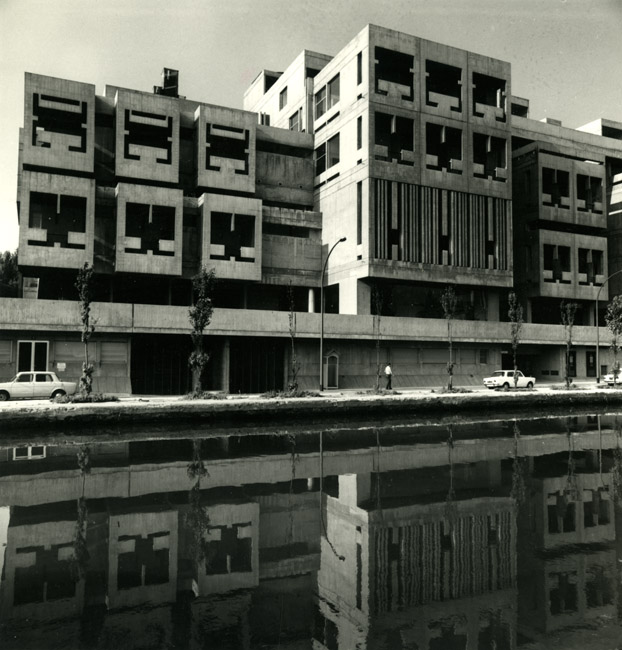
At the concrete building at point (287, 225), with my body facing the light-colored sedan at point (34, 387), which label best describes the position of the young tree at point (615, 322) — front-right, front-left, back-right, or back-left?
back-left

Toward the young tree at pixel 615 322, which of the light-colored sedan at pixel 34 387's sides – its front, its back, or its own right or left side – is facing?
back

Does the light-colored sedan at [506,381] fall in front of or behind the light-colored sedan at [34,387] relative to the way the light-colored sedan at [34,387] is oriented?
behind

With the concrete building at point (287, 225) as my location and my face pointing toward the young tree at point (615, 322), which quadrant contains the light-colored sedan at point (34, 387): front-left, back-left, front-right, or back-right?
back-right

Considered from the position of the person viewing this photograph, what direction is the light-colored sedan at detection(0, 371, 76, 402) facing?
facing to the left of the viewer

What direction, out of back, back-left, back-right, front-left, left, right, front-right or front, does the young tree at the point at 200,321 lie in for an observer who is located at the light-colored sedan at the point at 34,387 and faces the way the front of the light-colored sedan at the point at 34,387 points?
back
